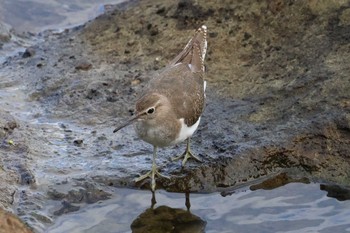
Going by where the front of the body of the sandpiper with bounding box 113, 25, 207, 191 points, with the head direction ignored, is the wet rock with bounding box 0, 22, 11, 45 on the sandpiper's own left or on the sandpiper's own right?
on the sandpiper's own right

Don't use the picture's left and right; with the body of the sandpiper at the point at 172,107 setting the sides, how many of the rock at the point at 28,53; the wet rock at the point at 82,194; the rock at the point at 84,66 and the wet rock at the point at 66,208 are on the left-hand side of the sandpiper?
0

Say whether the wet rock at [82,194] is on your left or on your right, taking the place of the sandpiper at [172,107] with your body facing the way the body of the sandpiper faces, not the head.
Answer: on your right

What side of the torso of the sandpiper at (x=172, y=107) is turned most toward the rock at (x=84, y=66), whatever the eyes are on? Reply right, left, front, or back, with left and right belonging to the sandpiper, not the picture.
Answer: right

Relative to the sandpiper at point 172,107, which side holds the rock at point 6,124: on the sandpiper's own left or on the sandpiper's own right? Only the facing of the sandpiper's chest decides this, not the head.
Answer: on the sandpiper's own right

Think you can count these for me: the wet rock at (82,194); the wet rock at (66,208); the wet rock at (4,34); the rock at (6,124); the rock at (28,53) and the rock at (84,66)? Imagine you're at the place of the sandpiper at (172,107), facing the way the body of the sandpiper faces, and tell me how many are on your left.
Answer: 0

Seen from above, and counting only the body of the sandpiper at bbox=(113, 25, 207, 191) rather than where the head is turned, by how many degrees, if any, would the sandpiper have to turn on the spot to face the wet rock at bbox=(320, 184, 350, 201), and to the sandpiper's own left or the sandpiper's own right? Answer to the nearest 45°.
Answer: approximately 135° to the sandpiper's own left
